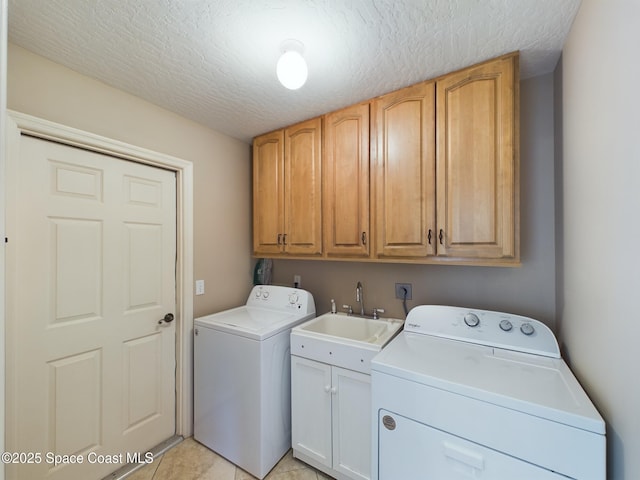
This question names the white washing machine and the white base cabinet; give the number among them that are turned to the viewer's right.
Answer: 0

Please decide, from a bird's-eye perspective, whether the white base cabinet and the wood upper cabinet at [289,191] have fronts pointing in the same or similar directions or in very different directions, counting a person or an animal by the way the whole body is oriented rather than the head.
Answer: same or similar directions

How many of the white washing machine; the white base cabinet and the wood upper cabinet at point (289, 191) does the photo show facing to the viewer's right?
0

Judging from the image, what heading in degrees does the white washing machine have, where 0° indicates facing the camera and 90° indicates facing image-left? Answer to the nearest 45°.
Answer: approximately 45°

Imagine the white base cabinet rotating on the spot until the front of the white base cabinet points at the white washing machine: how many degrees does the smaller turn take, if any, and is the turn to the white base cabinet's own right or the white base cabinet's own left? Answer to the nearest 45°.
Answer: approximately 45° to the white base cabinet's own right

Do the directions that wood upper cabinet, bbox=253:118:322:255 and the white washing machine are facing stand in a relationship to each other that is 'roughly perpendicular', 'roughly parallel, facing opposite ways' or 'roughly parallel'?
roughly parallel

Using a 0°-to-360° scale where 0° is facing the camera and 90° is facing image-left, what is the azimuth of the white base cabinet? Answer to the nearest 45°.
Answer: approximately 45°

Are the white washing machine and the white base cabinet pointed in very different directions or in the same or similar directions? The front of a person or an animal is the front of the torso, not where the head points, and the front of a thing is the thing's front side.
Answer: same or similar directions

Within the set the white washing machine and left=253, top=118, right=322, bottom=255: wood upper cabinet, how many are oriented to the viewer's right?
0

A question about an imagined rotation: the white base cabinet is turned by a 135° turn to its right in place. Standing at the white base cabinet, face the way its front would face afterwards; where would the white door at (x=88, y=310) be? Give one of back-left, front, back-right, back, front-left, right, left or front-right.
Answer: left

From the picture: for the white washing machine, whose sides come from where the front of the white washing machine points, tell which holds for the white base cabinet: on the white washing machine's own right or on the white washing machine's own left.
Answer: on the white washing machine's own left
